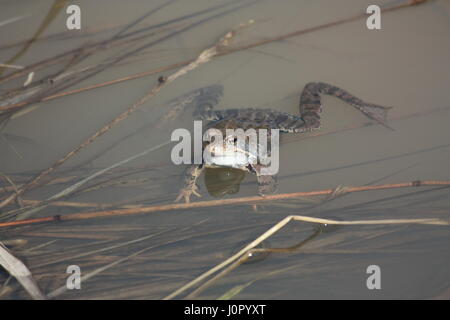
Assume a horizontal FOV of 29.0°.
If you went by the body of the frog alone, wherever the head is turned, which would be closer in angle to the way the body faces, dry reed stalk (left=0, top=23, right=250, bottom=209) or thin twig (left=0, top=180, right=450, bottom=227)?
the thin twig

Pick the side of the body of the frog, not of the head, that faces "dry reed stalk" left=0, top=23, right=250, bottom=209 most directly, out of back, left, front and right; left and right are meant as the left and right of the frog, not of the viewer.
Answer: right

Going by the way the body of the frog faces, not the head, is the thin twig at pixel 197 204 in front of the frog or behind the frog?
in front

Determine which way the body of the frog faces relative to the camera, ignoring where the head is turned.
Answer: toward the camera
